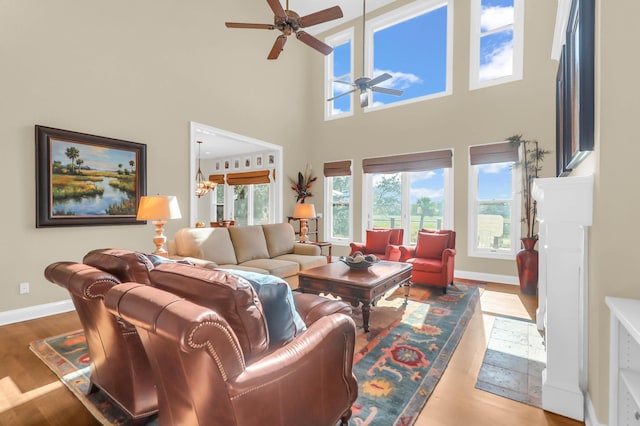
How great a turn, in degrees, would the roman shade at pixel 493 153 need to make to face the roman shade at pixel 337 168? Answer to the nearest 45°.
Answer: approximately 45° to its right

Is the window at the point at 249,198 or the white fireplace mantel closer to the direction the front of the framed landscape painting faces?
the white fireplace mantel

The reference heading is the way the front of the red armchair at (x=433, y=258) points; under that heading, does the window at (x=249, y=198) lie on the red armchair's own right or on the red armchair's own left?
on the red armchair's own right

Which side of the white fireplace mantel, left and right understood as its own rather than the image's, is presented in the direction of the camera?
left

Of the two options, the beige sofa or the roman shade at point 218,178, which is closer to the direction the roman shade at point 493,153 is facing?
the beige sofa

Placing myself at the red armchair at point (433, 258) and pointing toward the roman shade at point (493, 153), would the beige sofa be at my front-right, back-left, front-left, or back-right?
back-left

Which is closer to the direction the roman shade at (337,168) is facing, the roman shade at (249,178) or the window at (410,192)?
the window

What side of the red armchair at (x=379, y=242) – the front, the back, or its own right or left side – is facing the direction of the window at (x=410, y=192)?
back

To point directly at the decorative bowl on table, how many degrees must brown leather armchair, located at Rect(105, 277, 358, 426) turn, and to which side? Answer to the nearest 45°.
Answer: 0° — it already faces it
